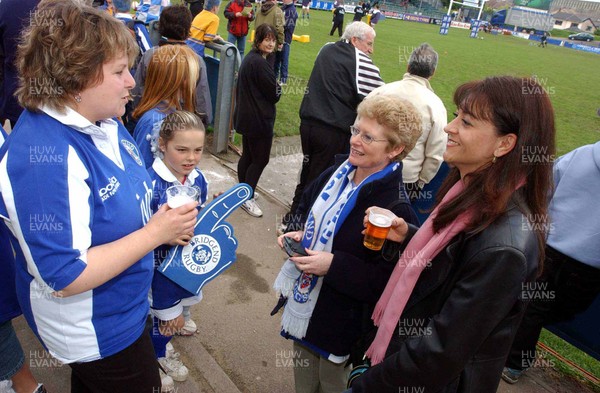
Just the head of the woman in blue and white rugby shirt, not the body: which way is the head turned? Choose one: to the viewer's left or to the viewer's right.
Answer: to the viewer's right

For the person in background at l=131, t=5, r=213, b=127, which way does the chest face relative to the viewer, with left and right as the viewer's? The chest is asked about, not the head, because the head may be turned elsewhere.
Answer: facing away from the viewer

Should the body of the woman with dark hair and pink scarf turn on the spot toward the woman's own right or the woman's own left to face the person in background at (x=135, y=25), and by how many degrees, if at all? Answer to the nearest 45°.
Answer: approximately 45° to the woman's own right

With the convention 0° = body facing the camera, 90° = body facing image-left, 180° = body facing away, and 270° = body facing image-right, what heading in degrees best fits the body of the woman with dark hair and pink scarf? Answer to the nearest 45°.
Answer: approximately 90°

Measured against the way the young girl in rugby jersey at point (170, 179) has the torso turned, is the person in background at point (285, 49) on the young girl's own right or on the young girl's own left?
on the young girl's own left

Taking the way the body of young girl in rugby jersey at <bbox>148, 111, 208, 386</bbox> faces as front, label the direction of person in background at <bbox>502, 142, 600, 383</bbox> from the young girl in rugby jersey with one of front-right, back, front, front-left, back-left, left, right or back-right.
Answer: front-left

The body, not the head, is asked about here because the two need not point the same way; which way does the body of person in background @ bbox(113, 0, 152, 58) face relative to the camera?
away from the camera

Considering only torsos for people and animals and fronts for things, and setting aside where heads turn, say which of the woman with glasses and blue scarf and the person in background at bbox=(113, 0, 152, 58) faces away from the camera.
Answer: the person in background
